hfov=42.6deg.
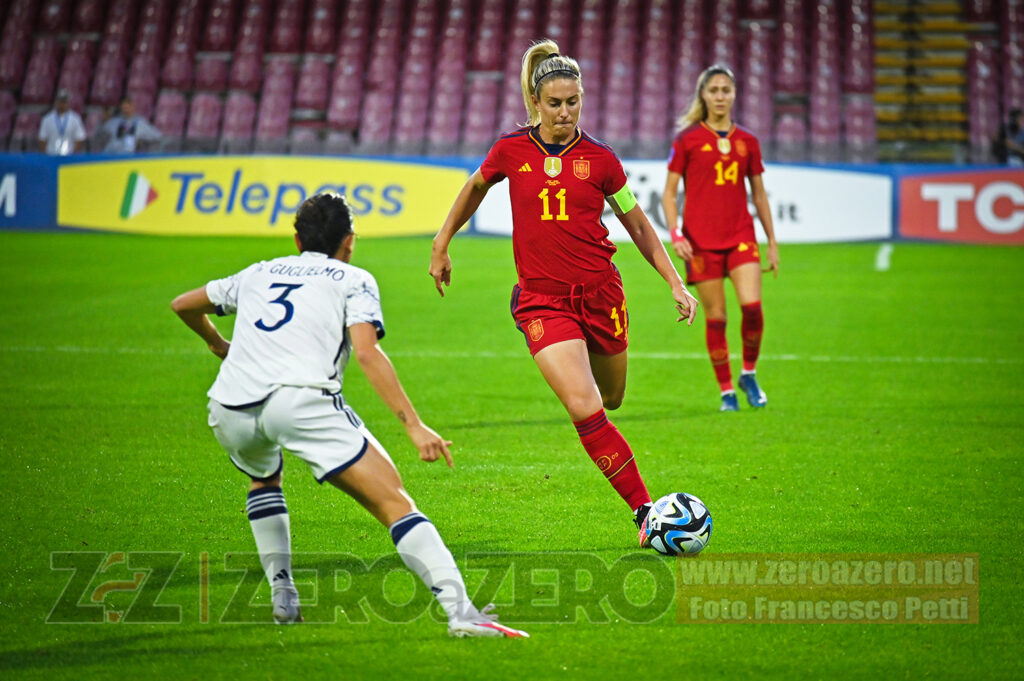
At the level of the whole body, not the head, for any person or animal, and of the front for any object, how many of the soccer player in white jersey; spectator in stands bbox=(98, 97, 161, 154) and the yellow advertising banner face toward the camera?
2

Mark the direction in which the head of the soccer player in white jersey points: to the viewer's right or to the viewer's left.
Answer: to the viewer's right

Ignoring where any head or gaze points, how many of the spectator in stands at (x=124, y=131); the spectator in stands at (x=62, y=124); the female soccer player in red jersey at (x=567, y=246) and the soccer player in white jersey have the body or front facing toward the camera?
3

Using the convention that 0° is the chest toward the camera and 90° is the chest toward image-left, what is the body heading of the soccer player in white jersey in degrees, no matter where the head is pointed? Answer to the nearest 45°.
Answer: approximately 225°

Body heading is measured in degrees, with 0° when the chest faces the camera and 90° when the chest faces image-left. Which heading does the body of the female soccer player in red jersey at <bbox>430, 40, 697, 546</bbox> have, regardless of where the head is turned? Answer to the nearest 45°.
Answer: approximately 0°

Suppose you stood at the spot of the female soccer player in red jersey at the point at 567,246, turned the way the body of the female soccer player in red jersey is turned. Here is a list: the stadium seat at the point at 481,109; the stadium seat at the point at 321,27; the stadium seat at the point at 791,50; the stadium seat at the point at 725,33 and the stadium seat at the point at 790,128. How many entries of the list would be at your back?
5

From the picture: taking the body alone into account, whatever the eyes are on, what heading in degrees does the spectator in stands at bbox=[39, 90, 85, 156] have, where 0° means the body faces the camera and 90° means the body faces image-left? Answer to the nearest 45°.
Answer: approximately 0°

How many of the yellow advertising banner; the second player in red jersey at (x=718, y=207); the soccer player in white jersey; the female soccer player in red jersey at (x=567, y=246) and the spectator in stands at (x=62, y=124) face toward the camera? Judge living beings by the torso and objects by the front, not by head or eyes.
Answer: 4

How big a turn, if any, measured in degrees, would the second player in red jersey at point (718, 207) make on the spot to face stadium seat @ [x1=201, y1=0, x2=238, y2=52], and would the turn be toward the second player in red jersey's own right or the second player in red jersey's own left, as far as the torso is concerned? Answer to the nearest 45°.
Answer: approximately 135° to the second player in red jersey's own right

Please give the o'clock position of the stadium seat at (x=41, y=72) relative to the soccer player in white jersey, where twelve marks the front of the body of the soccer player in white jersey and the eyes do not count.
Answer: The stadium seat is roughly at 10 o'clock from the soccer player in white jersey.

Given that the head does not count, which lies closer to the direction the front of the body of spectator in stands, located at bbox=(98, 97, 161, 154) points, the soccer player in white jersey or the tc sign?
the soccer player in white jersey

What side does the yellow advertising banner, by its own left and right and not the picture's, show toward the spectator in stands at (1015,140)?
left
